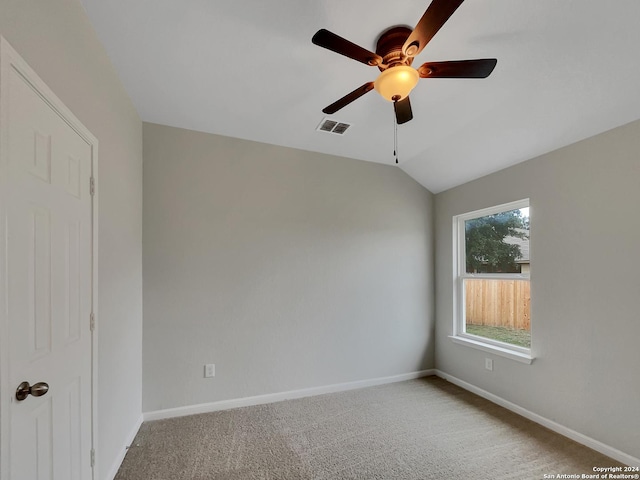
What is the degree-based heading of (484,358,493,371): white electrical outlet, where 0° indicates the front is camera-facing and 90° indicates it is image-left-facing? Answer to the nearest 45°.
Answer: approximately 45°
